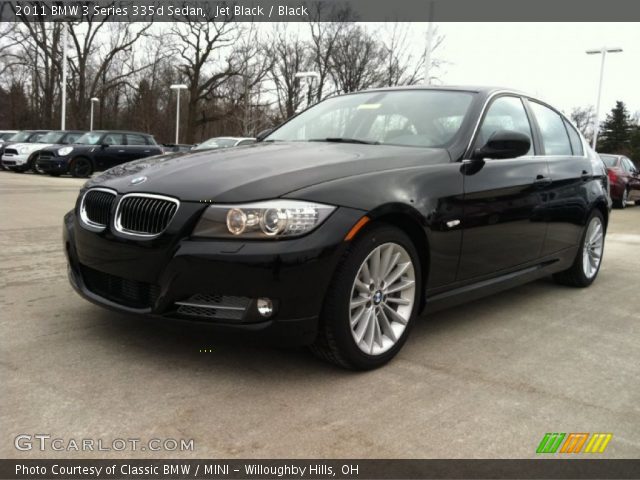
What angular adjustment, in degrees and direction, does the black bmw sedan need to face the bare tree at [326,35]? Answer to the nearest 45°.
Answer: approximately 135° to its right

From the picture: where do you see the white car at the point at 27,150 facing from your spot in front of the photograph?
facing the viewer and to the left of the viewer

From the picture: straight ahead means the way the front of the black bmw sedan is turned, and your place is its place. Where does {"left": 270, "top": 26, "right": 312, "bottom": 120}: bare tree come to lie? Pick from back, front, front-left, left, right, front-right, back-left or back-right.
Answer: back-right

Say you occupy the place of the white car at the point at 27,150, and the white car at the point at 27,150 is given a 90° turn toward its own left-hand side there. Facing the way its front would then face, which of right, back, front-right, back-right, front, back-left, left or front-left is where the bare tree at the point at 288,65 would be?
left

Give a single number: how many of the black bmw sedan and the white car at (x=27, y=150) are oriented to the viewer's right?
0

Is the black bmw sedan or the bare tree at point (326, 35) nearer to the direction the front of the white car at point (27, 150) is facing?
the black bmw sedan

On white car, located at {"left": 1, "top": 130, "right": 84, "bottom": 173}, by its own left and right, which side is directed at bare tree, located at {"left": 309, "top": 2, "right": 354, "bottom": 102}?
back

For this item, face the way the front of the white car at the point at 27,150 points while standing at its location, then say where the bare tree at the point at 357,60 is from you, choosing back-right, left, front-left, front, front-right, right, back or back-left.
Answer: back

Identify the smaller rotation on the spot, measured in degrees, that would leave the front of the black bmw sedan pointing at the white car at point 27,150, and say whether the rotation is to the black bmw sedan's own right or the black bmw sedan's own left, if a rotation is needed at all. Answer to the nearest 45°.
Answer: approximately 90° to the black bmw sedan's own right

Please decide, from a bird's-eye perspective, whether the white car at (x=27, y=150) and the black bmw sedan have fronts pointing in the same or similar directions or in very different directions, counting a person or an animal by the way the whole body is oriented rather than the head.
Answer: same or similar directions

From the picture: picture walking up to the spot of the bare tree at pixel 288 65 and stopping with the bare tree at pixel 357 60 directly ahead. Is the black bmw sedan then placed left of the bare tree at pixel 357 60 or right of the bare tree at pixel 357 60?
right
